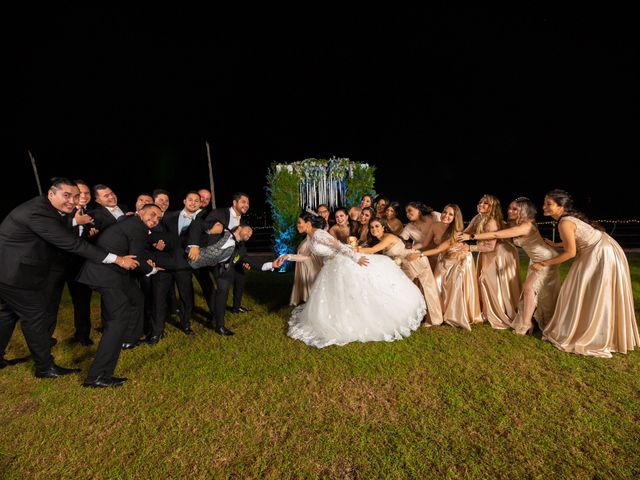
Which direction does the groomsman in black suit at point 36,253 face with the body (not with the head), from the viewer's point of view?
to the viewer's right

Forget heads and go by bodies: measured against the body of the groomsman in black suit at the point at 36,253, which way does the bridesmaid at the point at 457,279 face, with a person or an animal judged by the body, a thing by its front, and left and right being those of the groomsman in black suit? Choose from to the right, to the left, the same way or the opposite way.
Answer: the opposite way

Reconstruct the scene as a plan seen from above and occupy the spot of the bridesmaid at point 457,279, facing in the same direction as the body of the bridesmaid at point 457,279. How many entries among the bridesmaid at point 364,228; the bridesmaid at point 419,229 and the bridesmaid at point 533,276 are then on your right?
2

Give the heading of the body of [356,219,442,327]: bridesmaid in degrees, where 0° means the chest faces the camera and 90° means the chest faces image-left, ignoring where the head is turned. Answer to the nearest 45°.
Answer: approximately 90°

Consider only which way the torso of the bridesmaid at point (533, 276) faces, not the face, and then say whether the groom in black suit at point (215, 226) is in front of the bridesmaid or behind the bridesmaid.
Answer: in front

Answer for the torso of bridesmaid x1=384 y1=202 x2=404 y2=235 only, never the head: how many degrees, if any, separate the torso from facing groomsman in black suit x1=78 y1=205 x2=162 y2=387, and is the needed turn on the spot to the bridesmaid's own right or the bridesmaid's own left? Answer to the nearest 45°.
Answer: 0° — they already face them

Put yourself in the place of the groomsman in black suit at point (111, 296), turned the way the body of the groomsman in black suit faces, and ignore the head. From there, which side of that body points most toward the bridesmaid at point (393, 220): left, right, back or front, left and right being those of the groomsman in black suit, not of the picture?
front

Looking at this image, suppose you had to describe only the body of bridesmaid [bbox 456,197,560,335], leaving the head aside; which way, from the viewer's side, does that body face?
to the viewer's left

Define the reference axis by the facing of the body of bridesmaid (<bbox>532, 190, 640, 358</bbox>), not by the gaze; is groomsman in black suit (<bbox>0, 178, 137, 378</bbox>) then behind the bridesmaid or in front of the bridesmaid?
in front

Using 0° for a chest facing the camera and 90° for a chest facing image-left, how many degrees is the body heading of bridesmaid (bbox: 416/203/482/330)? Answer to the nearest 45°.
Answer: approximately 45°

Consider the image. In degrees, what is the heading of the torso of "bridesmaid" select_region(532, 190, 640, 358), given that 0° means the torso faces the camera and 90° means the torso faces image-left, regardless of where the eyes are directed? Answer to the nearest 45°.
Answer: approximately 90°
